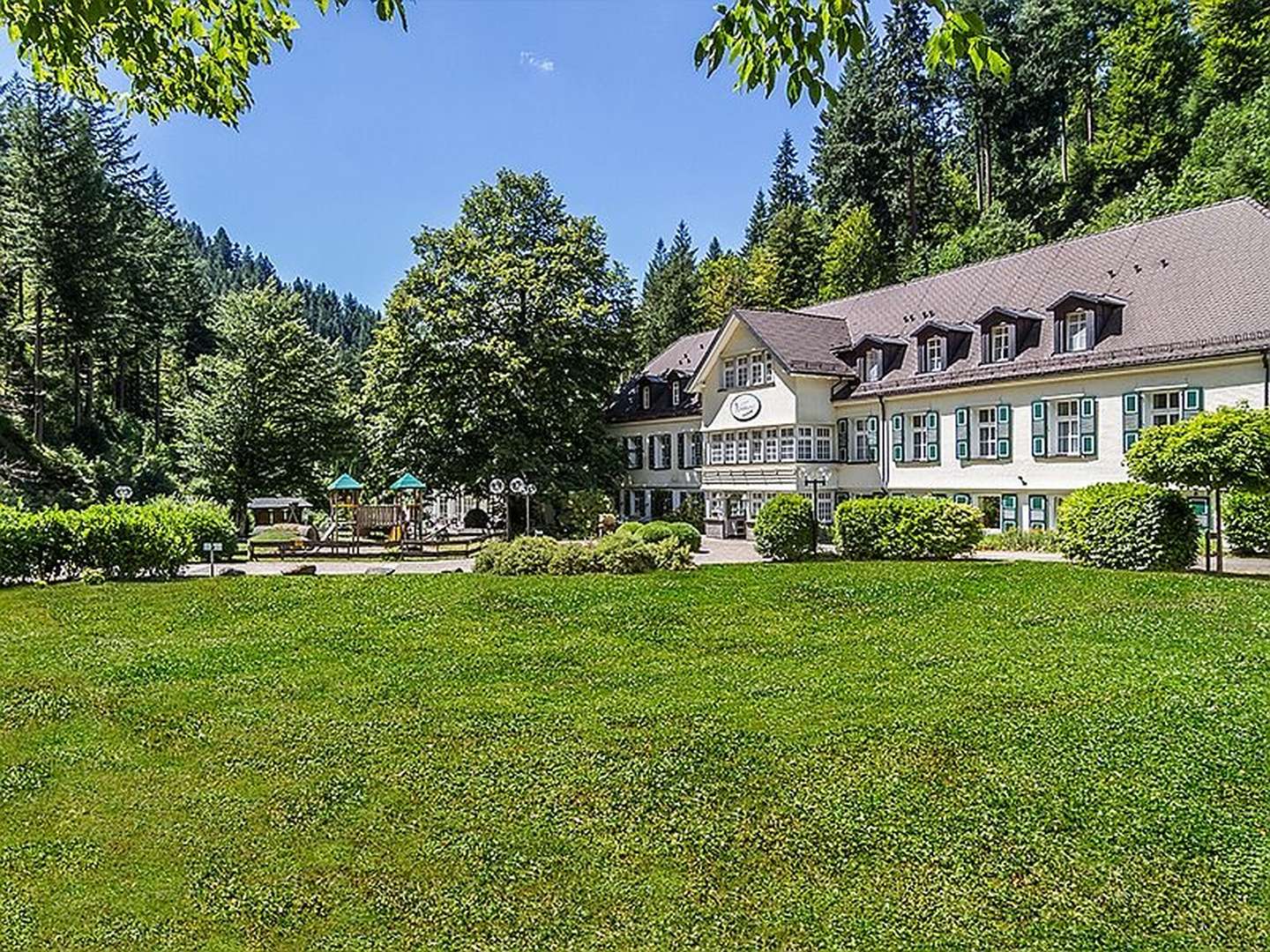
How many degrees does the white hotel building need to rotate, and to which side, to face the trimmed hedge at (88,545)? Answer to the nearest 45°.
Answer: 0° — it already faces it

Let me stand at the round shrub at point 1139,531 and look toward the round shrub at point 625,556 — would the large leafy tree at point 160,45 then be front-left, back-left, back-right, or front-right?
front-left

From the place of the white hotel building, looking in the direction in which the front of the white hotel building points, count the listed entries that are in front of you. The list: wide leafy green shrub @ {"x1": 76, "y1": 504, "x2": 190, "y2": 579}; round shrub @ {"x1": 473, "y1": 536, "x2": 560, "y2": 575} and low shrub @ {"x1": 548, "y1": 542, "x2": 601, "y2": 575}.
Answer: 3

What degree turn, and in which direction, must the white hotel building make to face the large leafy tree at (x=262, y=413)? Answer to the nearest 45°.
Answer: approximately 45° to its right

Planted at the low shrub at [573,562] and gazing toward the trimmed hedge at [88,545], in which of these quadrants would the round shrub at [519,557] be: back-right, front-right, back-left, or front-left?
front-right

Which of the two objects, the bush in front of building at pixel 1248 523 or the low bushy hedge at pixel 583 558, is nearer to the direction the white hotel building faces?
the low bushy hedge

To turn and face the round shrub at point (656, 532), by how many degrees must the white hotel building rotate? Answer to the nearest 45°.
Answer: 0° — it already faces it

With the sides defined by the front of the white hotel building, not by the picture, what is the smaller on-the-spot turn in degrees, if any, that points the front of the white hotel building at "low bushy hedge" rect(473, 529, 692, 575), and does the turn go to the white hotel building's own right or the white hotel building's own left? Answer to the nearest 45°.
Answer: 0° — it already faces it

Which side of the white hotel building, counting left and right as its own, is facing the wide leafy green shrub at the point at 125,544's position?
front

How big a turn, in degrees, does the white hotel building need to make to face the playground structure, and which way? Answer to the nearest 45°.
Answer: approximately 45° to its right

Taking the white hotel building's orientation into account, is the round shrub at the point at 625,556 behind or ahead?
ahead

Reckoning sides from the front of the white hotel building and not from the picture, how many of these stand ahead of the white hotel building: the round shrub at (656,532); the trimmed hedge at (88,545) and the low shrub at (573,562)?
3

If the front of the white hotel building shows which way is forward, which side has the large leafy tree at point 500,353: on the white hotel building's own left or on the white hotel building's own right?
on the white hotel building's own right

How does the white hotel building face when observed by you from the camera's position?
facing the viewer and to the left of the viewer

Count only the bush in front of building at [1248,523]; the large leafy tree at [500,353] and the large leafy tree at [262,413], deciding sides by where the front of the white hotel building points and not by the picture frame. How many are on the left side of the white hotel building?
1

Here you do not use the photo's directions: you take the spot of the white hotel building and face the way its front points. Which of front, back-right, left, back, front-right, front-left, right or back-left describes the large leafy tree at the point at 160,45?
front-left

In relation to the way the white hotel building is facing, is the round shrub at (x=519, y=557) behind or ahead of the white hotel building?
ahead
